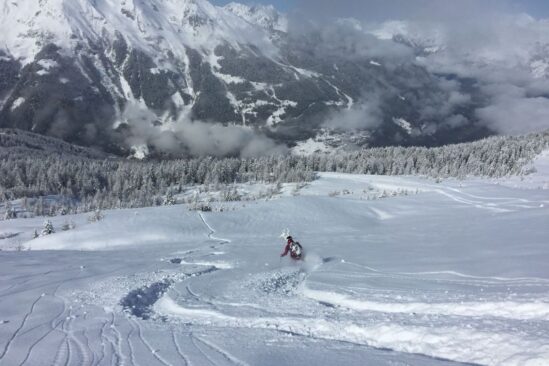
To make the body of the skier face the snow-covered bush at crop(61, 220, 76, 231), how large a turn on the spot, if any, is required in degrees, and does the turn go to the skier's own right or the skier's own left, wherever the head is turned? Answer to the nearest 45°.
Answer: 0° — they already face it

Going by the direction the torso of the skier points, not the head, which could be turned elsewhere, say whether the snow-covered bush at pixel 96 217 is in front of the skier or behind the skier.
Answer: in front
